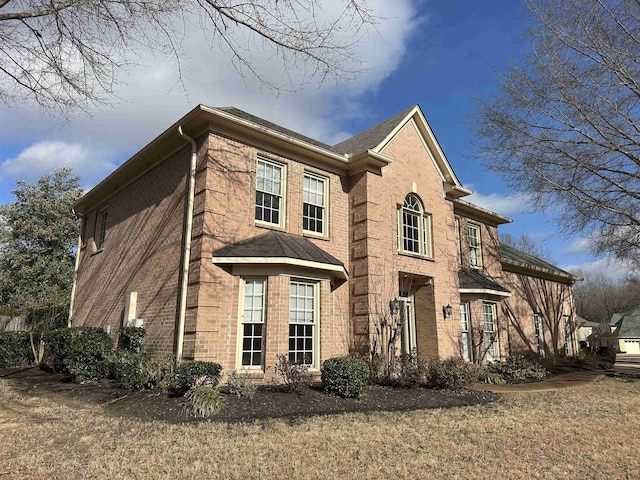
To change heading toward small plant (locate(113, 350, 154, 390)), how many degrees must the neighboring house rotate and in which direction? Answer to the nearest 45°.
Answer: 0° — it already faces it

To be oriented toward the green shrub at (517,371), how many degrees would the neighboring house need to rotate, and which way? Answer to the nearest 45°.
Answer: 0° — it already faces it

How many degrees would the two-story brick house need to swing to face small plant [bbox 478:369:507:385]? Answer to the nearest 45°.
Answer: approximately 45° to its left

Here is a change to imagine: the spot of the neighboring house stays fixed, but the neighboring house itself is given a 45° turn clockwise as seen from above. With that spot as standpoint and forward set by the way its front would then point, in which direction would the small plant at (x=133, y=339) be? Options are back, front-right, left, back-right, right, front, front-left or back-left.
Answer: front-left

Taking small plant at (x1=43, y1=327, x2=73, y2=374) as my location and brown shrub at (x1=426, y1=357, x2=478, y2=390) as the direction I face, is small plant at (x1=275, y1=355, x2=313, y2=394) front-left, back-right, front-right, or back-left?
front-right

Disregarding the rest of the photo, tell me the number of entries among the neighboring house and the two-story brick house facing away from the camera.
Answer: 0

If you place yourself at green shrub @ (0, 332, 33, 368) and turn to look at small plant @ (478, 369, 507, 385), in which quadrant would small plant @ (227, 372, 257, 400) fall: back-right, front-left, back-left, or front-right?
front-right

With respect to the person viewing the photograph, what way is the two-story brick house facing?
facing the viewer and to the right of the viewer

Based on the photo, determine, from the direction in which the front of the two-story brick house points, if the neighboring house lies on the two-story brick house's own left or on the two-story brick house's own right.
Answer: on the two-story brick house's own left

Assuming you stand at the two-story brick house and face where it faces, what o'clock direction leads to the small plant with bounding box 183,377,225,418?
The small plant is roughly at 2 o'clock from the two-story brick house.

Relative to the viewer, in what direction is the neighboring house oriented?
toward the camera
